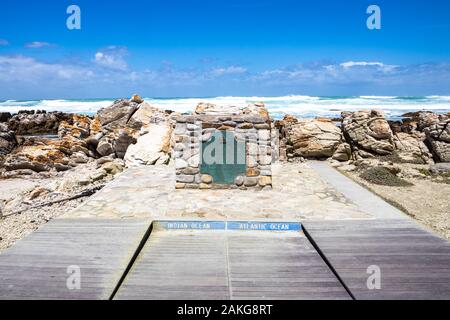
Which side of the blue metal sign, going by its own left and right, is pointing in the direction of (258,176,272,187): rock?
back

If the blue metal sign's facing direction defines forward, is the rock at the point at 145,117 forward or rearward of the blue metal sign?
rearward

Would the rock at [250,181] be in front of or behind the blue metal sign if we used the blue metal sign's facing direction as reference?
behind

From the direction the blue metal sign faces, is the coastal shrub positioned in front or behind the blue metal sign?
behind

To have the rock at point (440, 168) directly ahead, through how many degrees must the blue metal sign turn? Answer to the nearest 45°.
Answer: approximately 135° to its left

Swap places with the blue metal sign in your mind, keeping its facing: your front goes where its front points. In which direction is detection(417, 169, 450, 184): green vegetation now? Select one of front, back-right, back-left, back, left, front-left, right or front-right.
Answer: back-left

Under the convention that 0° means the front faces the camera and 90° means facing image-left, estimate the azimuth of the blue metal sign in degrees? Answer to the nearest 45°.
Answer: approximately 0°

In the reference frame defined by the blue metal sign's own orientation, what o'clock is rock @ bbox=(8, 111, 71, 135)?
The rock is roughly at 5 o'clock from the blue metal sign.

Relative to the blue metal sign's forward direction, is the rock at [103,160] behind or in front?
behind

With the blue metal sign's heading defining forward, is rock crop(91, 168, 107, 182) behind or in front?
behind

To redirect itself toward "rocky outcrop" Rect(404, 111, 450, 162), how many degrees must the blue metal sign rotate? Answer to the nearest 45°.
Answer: approximately 135° to its left

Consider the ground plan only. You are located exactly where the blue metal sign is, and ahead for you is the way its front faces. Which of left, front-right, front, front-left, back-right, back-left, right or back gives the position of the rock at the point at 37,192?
back-right

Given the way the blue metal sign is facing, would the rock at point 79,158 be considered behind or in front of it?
behind
